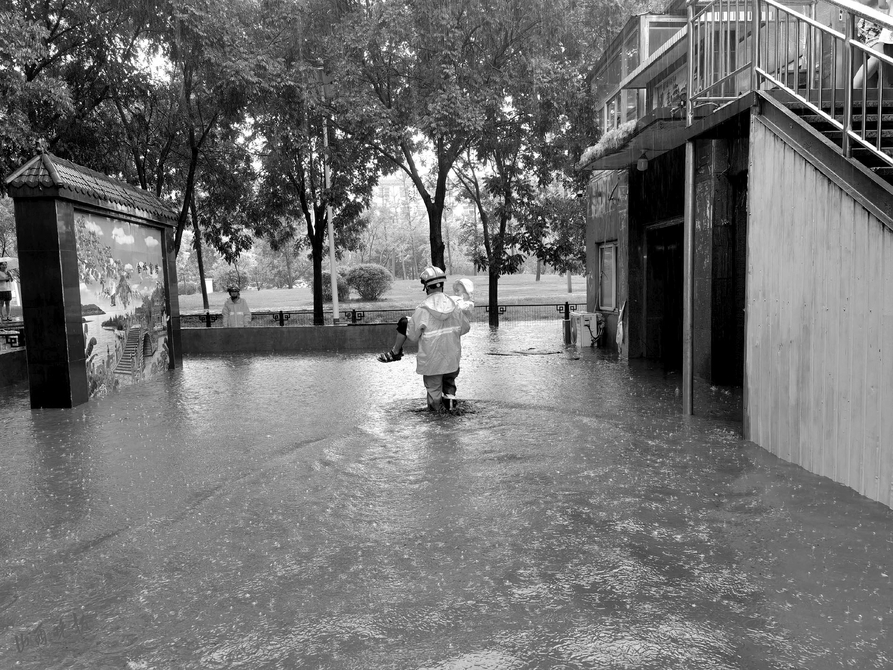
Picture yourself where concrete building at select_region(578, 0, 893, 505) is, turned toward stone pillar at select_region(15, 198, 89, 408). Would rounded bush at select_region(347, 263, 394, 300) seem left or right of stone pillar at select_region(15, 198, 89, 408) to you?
right

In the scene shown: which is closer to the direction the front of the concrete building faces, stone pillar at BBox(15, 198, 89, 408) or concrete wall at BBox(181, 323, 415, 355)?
the stone pillar

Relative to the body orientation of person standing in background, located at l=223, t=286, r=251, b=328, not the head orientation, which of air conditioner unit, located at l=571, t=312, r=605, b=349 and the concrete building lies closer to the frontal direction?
the concrete building

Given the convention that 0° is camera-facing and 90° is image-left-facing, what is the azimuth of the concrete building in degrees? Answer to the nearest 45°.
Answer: approximately 45°

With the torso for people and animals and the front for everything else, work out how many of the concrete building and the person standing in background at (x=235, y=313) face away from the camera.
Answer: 0

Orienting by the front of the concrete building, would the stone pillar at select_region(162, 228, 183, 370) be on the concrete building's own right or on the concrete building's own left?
on the concrete building's own right

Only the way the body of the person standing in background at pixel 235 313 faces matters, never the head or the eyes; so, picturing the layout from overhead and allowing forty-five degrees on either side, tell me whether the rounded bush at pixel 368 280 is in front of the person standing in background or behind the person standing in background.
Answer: behind

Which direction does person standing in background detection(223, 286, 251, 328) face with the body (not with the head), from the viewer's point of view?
toward the camera

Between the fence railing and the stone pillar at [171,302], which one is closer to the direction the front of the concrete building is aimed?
the stone pillar

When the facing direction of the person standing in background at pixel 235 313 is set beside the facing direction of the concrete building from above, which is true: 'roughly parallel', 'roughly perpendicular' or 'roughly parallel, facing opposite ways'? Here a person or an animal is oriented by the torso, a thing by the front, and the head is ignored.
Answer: roughly perpendicular
